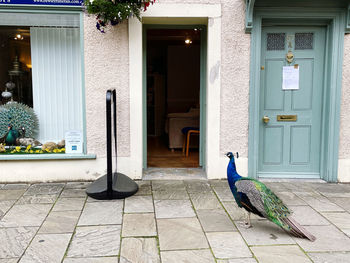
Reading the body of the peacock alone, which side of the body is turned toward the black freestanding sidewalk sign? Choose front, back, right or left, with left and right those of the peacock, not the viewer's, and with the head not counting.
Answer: front

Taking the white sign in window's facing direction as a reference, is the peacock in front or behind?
in front

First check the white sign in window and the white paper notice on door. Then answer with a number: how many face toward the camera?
2

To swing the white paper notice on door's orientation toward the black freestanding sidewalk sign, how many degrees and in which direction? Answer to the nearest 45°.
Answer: approximately 45° to its right

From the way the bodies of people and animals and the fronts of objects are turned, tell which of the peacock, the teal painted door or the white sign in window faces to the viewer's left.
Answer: the peacock

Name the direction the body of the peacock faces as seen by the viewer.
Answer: to the viewer's left

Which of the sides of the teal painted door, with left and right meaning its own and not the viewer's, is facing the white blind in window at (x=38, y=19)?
right

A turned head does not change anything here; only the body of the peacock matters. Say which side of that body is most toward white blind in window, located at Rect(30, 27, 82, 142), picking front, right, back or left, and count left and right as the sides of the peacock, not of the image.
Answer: front

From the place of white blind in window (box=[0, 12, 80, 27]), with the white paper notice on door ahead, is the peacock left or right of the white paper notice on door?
right

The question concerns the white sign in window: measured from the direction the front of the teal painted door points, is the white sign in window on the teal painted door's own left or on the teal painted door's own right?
on the teal painted door's own right
